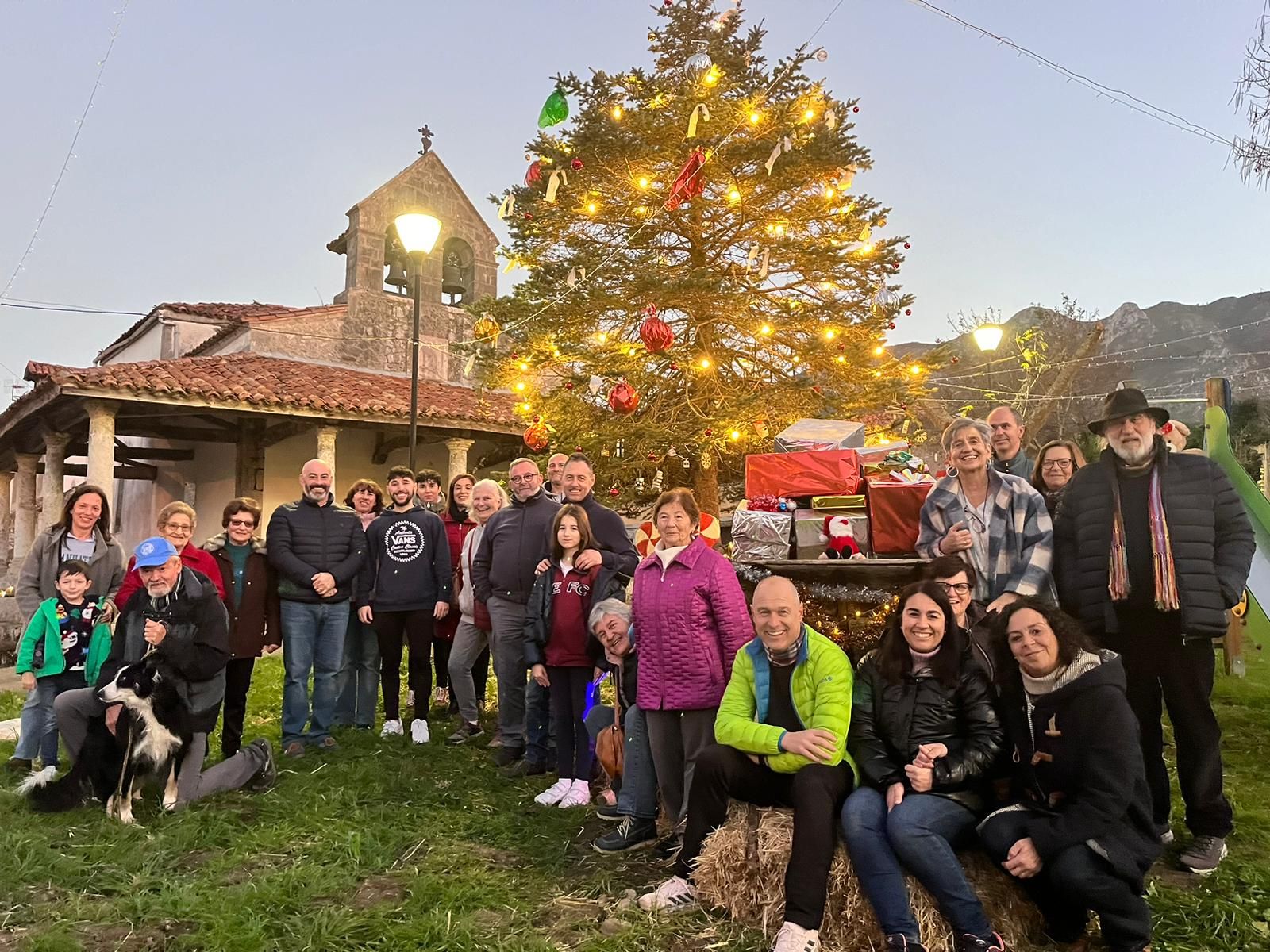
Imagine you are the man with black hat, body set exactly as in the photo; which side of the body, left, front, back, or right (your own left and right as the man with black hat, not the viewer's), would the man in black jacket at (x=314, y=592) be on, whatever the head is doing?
right

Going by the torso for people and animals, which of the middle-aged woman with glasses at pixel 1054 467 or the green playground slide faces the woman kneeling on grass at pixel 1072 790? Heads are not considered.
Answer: the middle-aged woman with glasses

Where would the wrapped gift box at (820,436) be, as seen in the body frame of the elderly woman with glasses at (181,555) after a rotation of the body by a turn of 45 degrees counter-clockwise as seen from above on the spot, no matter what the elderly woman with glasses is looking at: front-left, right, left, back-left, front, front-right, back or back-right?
front-left

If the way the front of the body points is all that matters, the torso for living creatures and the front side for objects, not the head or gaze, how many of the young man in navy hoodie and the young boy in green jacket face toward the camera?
2

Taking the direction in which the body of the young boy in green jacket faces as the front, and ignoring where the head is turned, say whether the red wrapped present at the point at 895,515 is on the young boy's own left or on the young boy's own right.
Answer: on the young boy's own left

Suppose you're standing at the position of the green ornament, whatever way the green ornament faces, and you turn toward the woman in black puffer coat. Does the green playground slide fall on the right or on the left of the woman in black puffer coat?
left

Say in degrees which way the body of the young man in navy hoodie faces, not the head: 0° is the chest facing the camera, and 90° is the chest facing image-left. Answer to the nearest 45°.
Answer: approximately 0°
